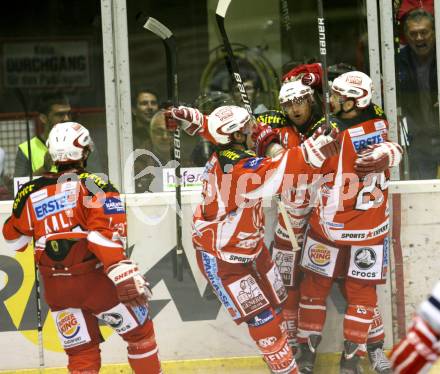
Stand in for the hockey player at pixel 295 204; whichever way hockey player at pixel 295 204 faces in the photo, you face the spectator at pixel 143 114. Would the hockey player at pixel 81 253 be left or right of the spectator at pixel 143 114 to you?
left

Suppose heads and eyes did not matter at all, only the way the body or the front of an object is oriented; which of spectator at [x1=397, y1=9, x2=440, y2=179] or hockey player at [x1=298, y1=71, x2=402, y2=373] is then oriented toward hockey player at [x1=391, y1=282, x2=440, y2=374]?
the spectator

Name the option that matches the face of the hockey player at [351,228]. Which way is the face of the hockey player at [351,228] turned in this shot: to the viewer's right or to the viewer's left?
to the viewer's left

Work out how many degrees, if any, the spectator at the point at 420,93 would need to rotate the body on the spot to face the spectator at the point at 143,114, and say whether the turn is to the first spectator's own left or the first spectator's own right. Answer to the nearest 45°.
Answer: approximately 90° to the first spectator's own right

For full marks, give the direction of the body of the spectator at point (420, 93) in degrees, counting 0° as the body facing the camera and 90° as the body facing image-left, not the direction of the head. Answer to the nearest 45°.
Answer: approximately 0°
